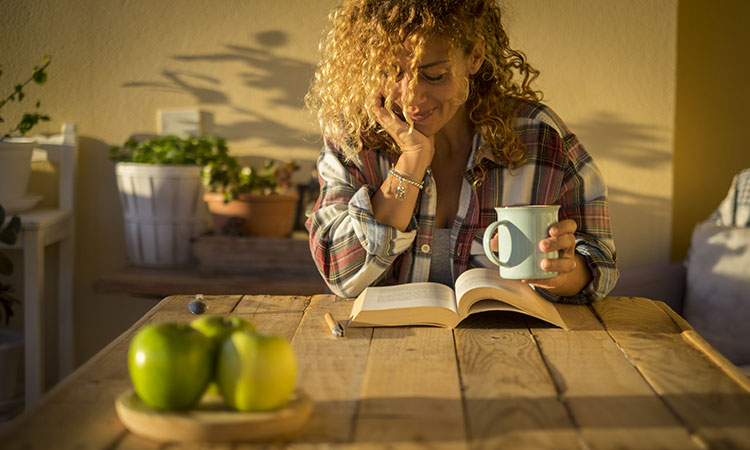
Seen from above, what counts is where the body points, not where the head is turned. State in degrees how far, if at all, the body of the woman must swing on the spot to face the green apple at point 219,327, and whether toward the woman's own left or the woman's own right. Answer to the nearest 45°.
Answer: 0° — they already face it

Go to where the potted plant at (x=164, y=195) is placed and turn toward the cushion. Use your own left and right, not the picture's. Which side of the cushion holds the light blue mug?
right

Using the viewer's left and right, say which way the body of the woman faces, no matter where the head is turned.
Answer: facing the viewer

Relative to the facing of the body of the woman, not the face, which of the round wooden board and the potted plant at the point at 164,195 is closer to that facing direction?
the round wooden board

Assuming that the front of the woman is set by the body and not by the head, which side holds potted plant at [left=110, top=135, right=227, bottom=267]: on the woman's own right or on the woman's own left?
on the woman's own right

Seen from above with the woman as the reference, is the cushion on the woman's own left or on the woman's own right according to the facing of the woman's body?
on the woman's own left

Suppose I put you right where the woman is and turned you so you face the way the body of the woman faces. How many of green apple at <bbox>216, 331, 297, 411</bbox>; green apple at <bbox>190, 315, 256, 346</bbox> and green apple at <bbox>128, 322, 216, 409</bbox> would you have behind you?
0

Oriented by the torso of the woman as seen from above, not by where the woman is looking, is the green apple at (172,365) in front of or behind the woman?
in front
